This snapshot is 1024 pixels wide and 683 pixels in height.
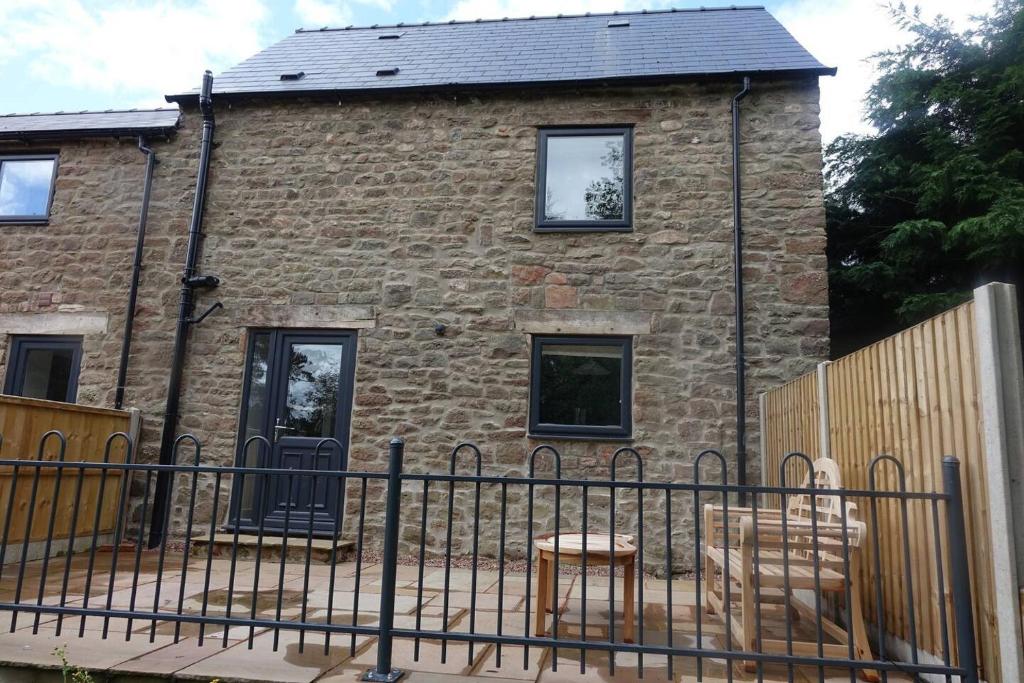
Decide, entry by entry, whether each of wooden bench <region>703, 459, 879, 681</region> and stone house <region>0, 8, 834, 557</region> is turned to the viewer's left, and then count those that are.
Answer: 1

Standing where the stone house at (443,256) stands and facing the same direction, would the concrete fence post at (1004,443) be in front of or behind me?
in front

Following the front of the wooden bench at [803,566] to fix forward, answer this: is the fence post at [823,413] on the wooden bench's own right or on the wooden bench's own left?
on the wooden bench's own right

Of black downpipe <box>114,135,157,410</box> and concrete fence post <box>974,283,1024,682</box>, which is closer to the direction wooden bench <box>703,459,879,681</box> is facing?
the black downpipe

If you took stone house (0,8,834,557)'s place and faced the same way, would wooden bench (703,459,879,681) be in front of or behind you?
in front

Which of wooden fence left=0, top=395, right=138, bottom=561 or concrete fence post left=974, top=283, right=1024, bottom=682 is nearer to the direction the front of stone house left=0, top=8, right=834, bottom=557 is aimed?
the concrete fence post

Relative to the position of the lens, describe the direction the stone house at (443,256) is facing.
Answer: facing the viewer

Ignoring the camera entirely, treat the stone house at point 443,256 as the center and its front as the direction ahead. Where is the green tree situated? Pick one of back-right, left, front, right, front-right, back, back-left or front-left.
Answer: left

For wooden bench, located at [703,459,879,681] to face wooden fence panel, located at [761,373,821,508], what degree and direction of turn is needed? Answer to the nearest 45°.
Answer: approximately 90° to its right

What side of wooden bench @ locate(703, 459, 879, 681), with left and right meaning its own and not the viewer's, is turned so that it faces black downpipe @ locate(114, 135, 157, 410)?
front

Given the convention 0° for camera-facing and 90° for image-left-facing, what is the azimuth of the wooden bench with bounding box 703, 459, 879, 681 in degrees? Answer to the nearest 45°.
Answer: approximately 90°

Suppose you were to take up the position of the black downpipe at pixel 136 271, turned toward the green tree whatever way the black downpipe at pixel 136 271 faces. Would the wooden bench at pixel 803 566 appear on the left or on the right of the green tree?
right

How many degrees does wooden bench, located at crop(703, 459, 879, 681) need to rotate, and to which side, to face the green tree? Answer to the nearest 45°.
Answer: approximately 90° to its right

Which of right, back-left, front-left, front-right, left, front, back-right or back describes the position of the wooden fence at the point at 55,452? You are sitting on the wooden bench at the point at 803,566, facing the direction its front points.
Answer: front
